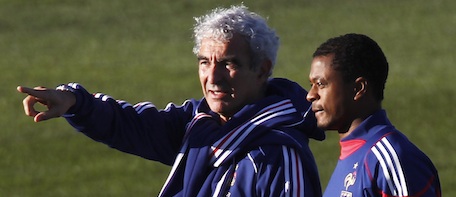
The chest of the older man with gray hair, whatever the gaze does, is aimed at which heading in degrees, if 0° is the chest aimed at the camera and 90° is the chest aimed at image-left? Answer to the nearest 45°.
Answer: approximately 45°
